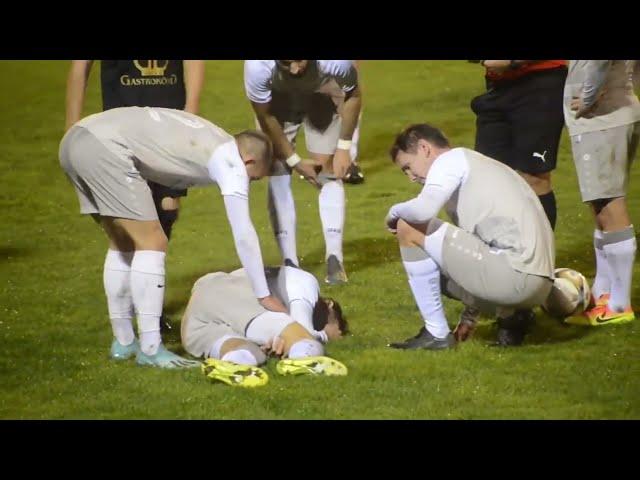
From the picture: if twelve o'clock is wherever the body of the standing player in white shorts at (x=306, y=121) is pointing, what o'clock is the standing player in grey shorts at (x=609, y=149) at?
the standing player in grey shorts at (x=609, y=149) is roughly at 10 o'clock from the standing player in white shorts at (x=306, y=121).

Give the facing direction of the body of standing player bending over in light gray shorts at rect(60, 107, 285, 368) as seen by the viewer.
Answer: to the viewer's right

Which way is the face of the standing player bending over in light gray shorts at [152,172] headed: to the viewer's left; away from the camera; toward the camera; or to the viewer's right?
to the viewer's right

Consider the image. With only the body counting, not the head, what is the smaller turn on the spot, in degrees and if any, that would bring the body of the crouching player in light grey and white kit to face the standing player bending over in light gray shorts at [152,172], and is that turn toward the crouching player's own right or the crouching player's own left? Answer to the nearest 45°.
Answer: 0° — they already face them

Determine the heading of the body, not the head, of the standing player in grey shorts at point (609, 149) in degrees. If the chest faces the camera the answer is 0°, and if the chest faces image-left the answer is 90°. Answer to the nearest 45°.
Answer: approximately 90°

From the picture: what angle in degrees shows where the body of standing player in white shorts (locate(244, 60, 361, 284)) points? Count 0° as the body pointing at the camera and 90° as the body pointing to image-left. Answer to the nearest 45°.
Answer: approximately 0°

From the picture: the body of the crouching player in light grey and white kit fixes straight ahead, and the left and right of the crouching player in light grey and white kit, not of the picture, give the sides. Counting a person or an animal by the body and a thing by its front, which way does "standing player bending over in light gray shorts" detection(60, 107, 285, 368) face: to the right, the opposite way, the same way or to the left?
the opposite way

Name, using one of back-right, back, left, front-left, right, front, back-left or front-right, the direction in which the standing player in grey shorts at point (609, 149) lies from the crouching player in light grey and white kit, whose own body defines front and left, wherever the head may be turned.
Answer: back-right

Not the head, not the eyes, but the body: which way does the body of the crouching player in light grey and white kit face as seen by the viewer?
to the viewer's left

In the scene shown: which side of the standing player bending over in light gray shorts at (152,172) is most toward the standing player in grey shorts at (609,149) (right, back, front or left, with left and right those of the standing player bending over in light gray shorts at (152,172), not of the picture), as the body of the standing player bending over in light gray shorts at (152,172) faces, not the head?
front

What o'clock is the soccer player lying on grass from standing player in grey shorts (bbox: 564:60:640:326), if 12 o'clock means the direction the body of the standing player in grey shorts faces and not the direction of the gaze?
The soccer player lying on grass is roughly at 11 o'clock from the standing player in grey shorts.

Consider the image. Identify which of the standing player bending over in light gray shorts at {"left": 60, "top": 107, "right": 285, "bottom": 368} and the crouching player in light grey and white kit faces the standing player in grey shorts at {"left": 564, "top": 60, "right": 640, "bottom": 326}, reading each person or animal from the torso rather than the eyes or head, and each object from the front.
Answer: the standing player bending over in light gray shorts at {"left": 60, "top": 107, "right": 285, "bottom": 368}
